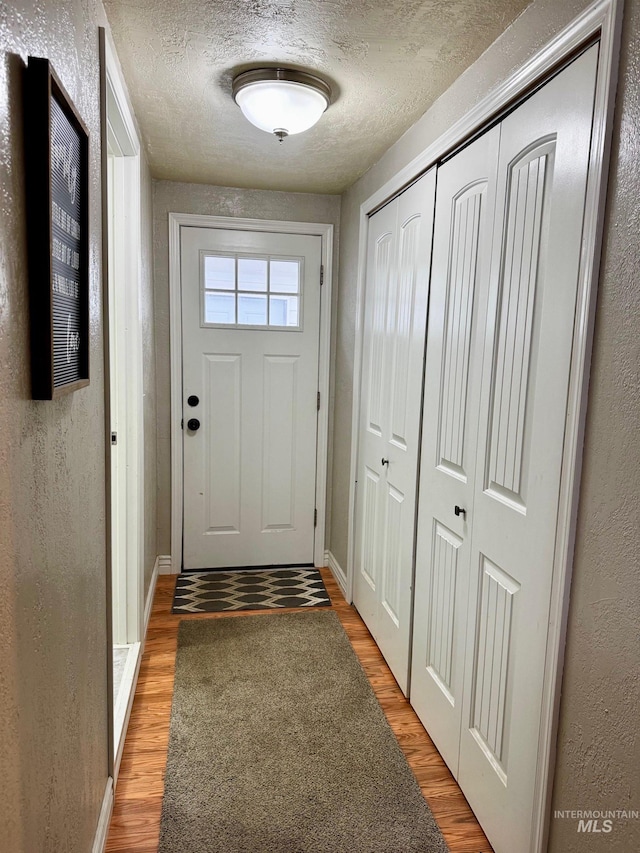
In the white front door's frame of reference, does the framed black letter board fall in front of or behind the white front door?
in front

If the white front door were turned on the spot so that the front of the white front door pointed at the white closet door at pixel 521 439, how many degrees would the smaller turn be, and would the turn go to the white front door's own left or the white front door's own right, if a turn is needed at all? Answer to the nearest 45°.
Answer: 0° — it already faces it

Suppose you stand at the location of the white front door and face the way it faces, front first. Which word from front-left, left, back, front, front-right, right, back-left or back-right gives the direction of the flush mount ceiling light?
front

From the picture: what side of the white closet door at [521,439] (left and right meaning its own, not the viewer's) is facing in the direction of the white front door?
right

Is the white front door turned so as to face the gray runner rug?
yes

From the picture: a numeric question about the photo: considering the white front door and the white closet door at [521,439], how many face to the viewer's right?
0

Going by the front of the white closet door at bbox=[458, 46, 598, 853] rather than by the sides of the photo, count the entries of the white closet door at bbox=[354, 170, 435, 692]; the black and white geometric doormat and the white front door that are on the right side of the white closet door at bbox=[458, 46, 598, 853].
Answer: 3

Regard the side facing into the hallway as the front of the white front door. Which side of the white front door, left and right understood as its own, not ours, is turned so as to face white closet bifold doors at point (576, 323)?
front

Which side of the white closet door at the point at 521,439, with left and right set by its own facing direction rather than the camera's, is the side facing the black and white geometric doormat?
right

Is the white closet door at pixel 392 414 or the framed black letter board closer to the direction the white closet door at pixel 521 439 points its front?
the framed black letter board

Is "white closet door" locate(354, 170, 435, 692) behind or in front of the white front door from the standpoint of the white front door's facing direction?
in front

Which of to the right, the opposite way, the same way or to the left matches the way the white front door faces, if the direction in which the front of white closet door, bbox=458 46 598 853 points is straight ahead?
to the left

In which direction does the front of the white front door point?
toward the camera

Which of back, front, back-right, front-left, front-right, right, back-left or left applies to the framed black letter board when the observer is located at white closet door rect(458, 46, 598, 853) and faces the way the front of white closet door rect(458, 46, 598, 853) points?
front
